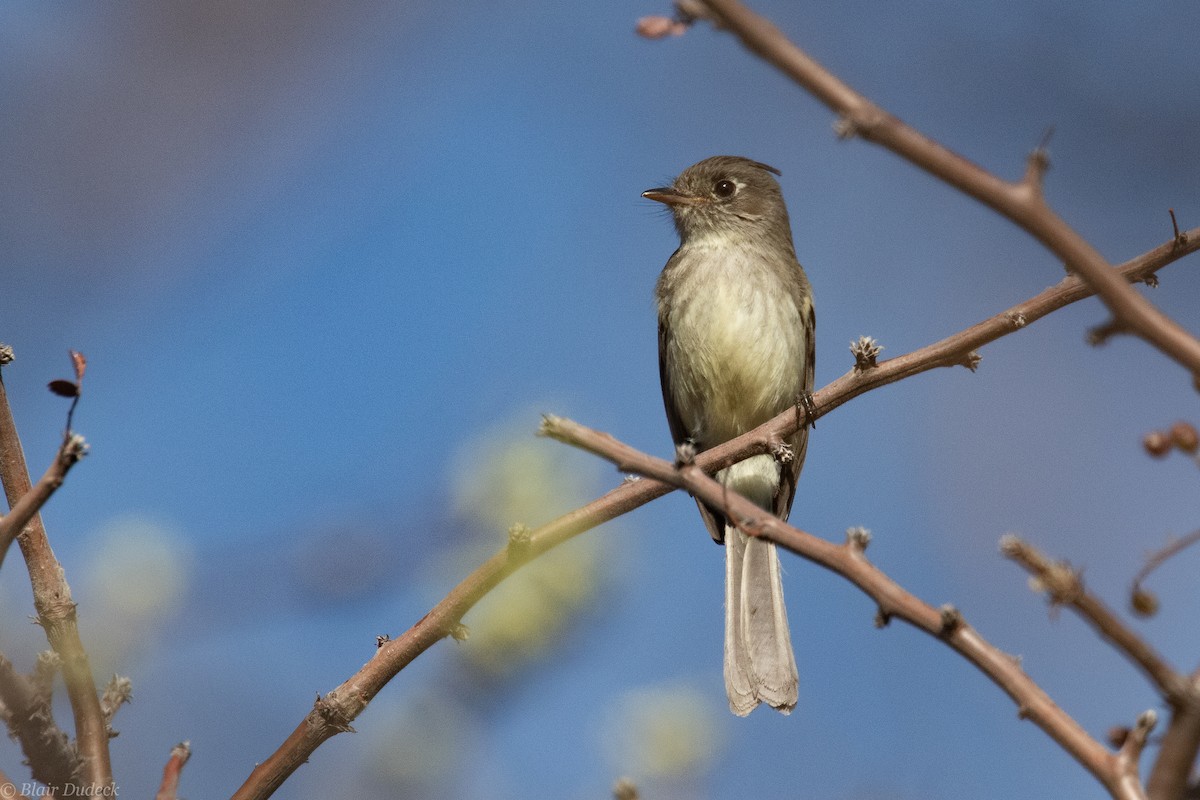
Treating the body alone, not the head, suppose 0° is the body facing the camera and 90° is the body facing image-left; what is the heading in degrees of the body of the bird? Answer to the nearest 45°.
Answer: approximately 0°

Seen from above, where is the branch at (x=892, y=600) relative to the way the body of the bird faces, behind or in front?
in front
